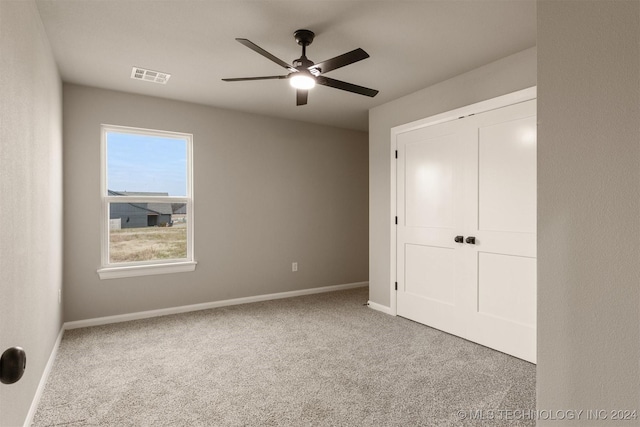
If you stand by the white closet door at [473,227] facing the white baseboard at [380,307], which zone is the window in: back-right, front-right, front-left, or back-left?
front-left

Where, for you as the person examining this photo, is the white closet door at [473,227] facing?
facing the viewer and to the left of the viewer

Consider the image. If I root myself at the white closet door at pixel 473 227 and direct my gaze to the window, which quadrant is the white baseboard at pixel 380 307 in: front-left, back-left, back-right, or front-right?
front-right

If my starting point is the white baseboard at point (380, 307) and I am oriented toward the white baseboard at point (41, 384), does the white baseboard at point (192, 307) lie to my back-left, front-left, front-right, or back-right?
front-right

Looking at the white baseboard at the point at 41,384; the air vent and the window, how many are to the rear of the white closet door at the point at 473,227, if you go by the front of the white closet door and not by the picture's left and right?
0

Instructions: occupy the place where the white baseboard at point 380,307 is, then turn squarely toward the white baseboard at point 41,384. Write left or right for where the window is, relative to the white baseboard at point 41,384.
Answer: right

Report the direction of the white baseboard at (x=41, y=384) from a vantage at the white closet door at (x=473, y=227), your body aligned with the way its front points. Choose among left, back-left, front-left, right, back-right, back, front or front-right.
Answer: front

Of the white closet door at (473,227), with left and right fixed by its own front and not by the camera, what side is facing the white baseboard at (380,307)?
right

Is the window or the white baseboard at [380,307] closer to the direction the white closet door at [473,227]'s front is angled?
the window

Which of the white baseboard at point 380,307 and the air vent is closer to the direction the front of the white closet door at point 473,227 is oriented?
the air vent

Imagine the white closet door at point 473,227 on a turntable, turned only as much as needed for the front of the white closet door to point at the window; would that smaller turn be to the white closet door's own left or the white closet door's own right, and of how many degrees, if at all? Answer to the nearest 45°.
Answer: approximately 45° to the white closet door's own right
